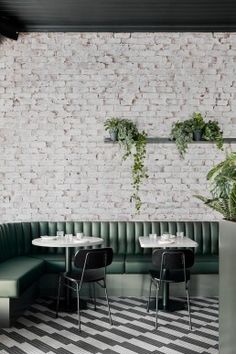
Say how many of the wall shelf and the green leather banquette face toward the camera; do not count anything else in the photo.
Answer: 2

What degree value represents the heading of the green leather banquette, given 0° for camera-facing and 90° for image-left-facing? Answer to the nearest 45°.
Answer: approximately 0°

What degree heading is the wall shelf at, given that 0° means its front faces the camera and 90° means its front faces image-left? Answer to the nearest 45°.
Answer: approximately 0°

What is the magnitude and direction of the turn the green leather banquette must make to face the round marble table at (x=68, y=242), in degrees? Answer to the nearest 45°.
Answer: approximately 45° to its right
